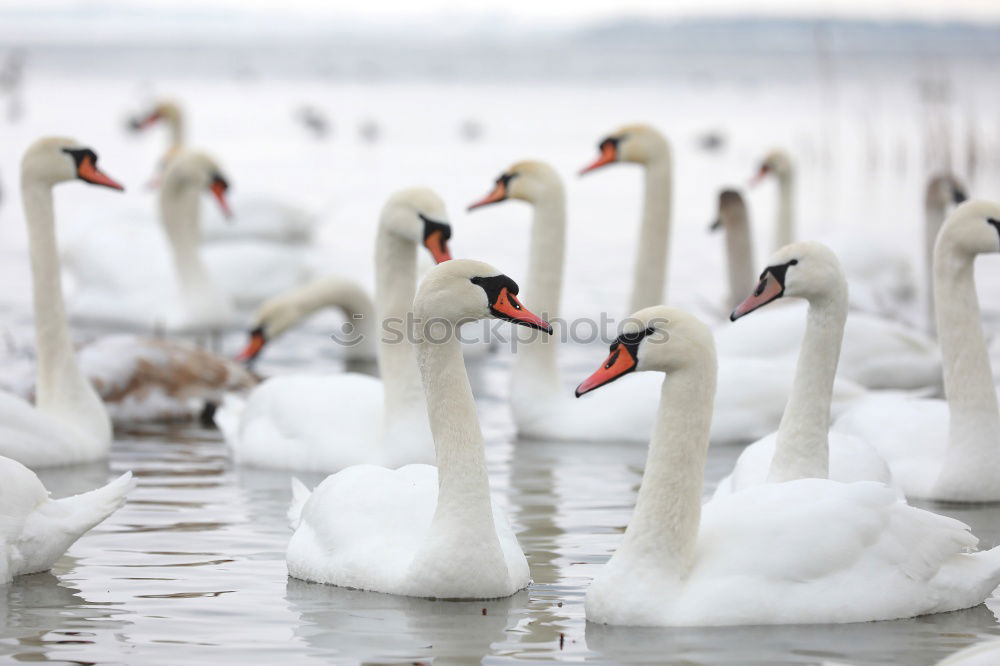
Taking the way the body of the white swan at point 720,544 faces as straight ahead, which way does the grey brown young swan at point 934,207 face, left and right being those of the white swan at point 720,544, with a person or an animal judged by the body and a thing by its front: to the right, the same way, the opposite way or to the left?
the opposite way

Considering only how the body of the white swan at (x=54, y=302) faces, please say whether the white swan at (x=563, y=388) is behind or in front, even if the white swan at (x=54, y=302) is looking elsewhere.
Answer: in front

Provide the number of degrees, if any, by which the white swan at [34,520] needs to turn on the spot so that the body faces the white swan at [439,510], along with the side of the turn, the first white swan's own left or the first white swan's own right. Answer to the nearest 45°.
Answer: approximately 135° to the first white swan's own left

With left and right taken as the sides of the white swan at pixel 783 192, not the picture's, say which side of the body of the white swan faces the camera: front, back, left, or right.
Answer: left

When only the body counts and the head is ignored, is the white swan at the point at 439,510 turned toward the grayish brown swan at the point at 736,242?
no

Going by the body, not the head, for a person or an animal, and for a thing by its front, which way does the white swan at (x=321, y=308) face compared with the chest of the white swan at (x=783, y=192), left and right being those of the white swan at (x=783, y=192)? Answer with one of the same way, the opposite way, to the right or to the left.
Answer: the same way

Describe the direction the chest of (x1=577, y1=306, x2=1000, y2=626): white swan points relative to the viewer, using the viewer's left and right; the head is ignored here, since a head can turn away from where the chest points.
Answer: facing to the left of the viewer

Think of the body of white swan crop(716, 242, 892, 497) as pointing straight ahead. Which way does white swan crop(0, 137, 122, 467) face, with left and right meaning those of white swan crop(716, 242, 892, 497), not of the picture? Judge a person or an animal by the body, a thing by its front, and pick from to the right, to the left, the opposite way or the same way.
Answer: the opposite way

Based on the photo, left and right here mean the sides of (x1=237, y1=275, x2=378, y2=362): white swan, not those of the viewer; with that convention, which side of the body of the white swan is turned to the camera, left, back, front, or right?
left

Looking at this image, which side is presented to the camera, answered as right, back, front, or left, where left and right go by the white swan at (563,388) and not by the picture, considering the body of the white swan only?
left

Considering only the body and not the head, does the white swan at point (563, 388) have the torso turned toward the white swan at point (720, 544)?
no

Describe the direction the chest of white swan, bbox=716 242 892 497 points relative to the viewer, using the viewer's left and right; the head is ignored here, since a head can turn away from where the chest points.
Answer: facing the viewer and to the left of the viewer

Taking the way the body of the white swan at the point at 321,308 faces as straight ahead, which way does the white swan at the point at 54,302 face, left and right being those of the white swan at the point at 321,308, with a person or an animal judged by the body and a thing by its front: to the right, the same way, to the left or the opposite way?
the opposite way

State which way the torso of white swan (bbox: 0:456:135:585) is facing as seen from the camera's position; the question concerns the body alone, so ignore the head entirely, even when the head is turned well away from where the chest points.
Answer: to the viewer's left

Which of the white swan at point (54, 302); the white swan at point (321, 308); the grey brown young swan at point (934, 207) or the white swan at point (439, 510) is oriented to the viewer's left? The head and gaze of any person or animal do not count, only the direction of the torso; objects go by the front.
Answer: the white swan at point (321, 308)

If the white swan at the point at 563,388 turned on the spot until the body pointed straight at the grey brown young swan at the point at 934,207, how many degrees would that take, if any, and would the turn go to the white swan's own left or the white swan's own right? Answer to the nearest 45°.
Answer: approximately 135° to the white swan's own right

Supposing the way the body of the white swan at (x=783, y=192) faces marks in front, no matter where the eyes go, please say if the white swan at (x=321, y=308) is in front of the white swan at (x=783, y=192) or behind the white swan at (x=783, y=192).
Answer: in front

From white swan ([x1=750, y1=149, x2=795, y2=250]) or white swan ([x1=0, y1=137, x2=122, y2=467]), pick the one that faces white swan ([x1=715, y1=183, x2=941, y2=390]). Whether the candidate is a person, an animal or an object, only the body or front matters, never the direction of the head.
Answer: white swan ([x1=0, y1=137, x2=122, y2=467])

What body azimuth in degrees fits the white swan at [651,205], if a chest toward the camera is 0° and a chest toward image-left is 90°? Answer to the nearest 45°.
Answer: approximately 90°

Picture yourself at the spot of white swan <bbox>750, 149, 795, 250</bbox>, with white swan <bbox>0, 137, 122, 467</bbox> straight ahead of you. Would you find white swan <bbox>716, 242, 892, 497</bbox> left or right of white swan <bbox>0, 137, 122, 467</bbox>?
left

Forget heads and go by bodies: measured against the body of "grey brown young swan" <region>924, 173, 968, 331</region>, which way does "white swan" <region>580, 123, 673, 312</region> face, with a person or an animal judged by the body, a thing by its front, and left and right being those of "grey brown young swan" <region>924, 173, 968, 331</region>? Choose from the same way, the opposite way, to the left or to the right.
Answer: the opposite way
